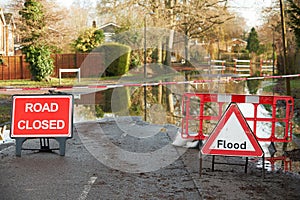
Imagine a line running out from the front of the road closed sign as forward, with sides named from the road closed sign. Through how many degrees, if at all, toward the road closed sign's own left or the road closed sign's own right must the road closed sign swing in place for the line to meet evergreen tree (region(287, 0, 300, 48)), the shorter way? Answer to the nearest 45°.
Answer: approximately 135° to the road closed sign's own left

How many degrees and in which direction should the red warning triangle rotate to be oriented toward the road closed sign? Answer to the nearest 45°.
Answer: approximately 90° to its right

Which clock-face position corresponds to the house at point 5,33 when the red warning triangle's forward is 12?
The house is roughly at 5 o'clock from the red warning triangle.

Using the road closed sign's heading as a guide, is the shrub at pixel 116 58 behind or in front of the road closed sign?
behind

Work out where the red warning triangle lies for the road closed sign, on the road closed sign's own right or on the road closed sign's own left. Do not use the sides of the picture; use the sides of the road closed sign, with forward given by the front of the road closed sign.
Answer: on the road closed sign's own left

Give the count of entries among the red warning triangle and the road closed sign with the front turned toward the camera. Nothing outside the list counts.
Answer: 2

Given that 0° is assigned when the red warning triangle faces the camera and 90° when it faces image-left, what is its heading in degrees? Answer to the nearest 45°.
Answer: approximately 0°

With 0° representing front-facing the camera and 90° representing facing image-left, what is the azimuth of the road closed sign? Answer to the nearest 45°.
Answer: approximately 0°

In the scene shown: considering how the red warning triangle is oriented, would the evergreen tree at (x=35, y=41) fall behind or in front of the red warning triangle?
behind

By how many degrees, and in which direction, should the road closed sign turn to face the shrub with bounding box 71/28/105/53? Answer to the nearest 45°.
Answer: approximately 180°

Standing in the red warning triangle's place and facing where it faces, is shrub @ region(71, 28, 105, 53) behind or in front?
behind

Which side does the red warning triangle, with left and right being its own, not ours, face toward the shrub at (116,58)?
back

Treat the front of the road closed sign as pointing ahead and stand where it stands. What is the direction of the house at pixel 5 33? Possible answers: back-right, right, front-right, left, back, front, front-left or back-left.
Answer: back
